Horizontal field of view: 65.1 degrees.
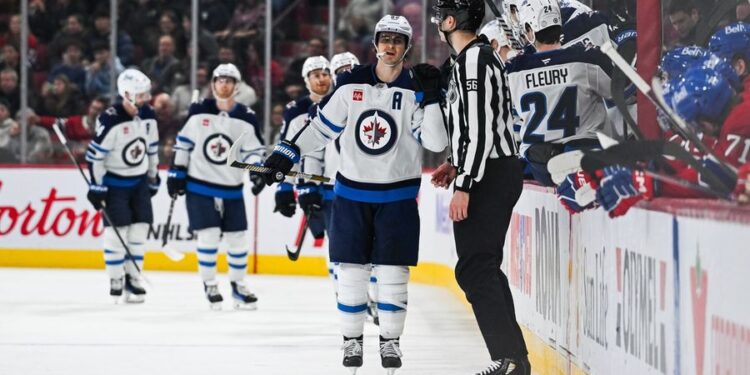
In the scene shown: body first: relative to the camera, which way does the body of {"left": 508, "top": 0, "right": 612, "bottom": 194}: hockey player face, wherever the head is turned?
away from the camera

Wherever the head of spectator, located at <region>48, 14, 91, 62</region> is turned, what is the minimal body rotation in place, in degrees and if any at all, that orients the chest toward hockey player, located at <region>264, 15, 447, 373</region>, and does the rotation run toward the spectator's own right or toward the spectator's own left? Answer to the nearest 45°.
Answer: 0° — they already face them

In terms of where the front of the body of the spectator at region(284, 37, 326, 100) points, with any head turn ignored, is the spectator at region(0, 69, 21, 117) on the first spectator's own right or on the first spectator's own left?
on the first spectator's own right

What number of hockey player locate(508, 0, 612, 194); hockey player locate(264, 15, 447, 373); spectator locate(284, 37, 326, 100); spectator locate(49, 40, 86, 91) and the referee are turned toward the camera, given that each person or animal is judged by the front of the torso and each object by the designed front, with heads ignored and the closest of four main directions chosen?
3

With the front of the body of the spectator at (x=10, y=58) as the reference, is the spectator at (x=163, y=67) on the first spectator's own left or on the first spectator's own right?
on the first spectator's own left

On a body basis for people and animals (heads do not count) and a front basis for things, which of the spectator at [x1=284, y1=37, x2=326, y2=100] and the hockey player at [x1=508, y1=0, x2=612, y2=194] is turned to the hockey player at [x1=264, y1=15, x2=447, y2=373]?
the spectator

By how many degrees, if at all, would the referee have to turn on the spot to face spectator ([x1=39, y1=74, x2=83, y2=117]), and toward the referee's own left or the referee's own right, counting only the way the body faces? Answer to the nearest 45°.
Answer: approximately 45° to the referee's own right
